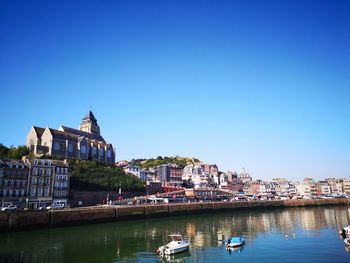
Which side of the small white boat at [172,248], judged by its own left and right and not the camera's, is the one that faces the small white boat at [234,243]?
front
